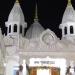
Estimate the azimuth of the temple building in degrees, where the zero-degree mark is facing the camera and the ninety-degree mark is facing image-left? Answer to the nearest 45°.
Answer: approximately 0°
